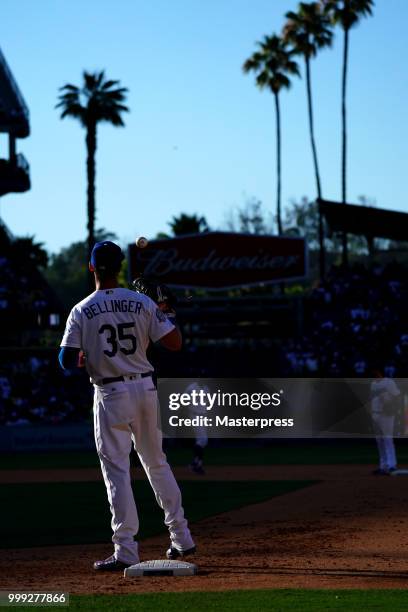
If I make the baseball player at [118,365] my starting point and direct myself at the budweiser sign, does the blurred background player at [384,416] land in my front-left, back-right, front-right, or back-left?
front-right

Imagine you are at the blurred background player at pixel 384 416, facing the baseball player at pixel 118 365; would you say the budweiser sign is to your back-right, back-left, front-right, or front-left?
back-right

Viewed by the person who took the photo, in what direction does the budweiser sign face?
facing the viewer

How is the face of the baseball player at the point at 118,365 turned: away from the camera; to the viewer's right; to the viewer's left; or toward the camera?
away from the camera

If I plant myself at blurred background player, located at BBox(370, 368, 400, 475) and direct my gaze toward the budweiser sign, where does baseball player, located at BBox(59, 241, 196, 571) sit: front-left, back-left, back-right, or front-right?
back-left

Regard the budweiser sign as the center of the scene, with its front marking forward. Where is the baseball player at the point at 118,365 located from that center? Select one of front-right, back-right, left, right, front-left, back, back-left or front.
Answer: front

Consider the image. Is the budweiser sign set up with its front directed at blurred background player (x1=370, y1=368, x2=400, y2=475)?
yes
